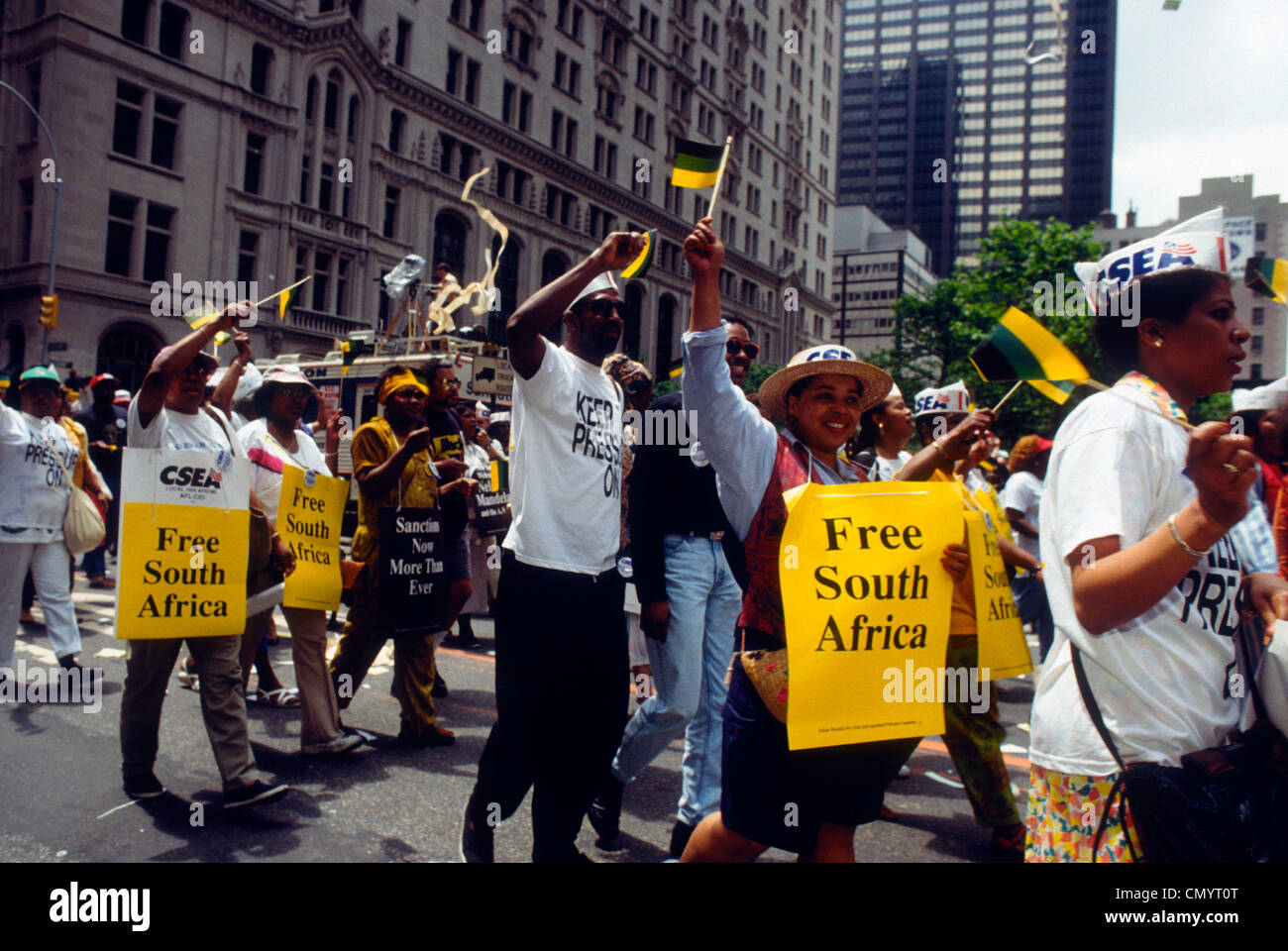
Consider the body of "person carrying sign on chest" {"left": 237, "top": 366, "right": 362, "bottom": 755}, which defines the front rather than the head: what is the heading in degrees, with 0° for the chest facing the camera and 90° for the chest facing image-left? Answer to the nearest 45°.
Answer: approximately 315°

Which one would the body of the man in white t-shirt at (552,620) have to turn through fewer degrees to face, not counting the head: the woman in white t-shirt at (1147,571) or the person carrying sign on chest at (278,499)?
the woman in white t-shirt

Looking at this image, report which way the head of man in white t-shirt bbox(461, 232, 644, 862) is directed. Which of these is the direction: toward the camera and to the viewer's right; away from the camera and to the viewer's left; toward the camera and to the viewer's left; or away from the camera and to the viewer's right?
toward the camera and to the viewer's right

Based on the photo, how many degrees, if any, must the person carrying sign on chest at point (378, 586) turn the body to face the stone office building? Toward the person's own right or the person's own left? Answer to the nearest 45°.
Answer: approximately 135° to the person's own left
